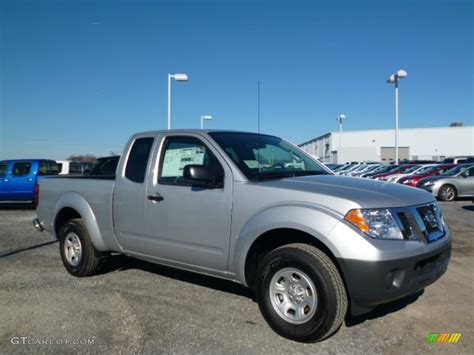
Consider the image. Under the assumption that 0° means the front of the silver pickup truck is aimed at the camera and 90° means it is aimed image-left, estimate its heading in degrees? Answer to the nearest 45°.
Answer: approximately 315°

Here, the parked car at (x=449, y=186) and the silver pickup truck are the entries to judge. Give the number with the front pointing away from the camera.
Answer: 0

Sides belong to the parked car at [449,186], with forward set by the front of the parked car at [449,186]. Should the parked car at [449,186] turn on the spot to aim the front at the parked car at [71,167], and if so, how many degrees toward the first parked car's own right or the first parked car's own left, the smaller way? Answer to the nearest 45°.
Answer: approximately 45° to the first parked car's own right

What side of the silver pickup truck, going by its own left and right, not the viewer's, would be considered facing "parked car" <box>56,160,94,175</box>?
back

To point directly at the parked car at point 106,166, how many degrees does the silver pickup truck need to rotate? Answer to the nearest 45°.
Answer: approximately 180°

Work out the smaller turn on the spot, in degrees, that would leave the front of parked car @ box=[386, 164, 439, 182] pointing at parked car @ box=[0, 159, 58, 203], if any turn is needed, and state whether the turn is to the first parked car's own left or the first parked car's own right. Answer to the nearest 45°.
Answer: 0° — it already faces it

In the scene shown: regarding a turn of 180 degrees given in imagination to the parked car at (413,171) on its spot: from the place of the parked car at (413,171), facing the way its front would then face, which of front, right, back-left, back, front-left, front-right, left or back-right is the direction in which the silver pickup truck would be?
back-right

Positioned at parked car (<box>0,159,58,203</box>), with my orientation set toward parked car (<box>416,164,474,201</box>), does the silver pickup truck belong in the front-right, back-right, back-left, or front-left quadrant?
front-right

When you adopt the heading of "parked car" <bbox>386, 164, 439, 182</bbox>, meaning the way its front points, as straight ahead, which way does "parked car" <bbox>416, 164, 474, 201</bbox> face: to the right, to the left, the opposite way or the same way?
the same way

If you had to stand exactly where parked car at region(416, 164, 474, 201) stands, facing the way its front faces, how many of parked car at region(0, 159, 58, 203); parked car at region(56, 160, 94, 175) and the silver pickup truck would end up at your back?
0

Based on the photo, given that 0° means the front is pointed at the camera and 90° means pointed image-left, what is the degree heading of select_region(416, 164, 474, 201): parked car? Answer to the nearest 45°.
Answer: approximately 45°

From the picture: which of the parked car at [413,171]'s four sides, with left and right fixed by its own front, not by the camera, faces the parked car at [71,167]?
front

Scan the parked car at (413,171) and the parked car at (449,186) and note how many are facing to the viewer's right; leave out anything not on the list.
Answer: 0
